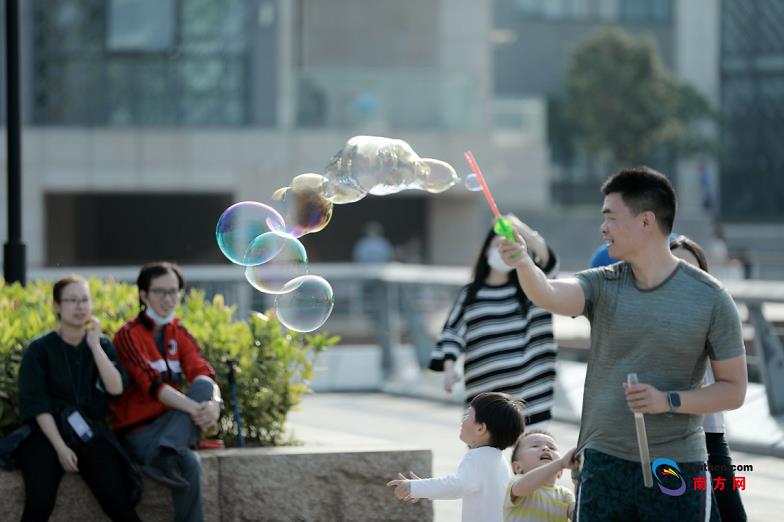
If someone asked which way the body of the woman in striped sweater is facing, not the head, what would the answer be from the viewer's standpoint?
toward the camera

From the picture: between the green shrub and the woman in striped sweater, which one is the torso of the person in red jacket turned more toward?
the woman in striped sweater

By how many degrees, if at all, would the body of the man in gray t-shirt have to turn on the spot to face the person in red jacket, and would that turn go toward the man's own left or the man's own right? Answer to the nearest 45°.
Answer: approximately 90° to the man's own right

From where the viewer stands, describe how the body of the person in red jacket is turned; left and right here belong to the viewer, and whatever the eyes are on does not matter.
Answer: facing the viewer and to the right of the viewer

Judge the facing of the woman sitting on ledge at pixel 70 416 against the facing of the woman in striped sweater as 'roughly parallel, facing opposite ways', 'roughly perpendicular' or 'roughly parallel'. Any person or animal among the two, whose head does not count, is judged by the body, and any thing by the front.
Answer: roughly parallel

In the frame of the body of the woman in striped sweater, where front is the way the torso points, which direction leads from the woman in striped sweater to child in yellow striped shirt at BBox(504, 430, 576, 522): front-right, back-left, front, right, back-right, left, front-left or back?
front

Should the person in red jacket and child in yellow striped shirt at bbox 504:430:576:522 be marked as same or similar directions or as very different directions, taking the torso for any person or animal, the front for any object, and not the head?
same or similar directions

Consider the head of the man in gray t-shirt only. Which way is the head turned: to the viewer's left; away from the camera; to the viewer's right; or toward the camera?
to the viewer's left

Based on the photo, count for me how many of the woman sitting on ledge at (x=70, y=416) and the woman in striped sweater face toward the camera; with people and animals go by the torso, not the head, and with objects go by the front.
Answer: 2

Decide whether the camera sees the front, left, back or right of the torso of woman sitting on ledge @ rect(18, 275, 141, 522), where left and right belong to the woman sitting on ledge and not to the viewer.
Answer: front

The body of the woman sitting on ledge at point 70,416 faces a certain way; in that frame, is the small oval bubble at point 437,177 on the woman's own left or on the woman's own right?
on the woman's own left

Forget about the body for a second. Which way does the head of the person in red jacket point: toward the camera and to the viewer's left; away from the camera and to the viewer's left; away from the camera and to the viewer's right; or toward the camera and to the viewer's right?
toward the camera and to the viewer's right

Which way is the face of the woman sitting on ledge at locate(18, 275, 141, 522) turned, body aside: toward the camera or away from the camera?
toward the camera

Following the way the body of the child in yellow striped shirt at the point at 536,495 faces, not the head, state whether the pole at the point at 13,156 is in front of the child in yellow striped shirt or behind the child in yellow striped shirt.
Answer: behind

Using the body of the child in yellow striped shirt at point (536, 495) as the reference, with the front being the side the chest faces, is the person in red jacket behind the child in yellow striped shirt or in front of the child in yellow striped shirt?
behind
